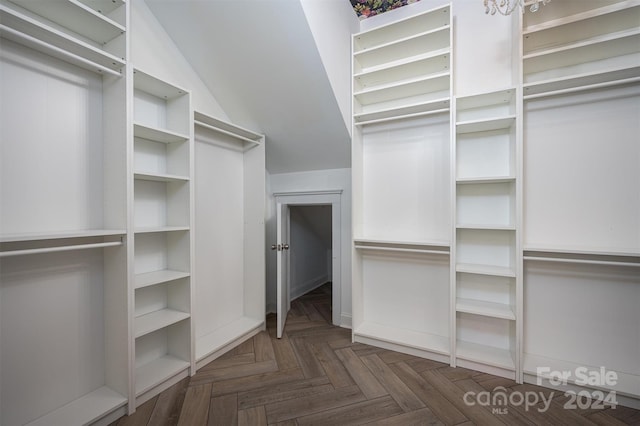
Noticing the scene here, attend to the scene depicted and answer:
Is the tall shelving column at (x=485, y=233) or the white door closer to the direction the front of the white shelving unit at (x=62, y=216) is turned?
the tall shelving column

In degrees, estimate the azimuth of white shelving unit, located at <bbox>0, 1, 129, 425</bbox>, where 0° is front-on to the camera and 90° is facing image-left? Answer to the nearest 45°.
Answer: approximately 315°

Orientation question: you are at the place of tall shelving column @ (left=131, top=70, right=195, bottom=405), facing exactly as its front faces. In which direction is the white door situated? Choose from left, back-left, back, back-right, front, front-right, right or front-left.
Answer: front-left

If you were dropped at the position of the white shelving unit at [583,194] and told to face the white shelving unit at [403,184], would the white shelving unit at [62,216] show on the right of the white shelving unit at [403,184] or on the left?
left

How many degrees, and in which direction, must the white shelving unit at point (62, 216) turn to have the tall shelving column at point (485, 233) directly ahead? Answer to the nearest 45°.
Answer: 0° — it already faces it

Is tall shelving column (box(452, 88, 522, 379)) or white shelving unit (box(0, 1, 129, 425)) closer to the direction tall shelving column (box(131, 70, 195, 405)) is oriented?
the tall shelving column

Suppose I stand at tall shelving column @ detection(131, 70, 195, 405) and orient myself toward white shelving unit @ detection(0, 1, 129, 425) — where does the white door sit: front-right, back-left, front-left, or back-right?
back-left

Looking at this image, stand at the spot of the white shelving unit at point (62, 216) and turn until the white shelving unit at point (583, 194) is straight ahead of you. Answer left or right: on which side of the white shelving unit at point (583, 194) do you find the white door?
left

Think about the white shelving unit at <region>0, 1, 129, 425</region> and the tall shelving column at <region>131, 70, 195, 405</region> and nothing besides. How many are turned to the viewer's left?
0

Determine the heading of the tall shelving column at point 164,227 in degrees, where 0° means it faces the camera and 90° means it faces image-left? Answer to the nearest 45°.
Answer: approximately 315°

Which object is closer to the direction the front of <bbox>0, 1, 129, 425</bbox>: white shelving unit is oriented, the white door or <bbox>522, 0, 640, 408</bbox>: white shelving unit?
the white shelving unit
